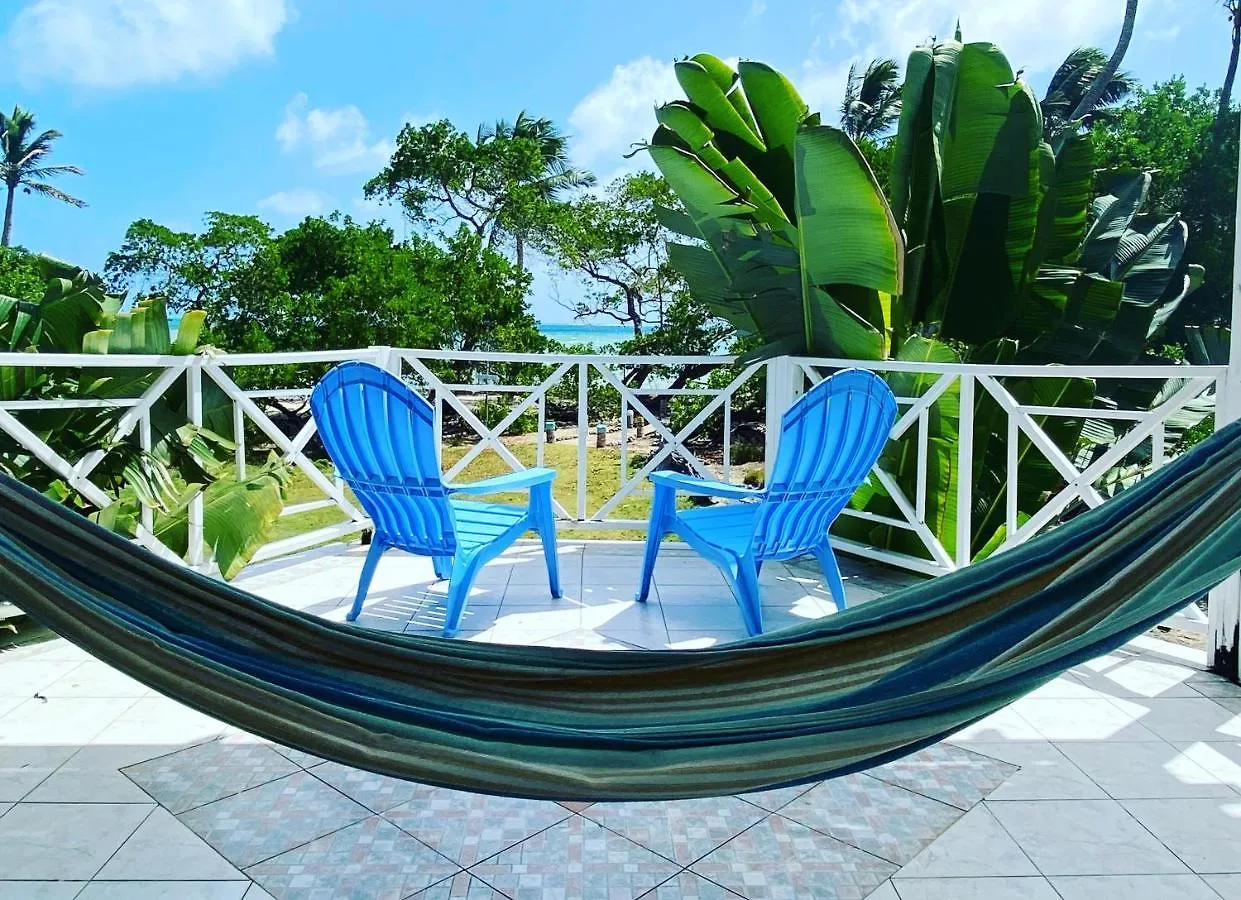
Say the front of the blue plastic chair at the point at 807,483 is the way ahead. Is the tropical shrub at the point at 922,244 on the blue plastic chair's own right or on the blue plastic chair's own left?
on the blue plastic chair's own right

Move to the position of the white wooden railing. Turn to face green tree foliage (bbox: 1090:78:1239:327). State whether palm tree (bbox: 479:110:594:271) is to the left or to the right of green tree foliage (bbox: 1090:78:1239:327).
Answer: left

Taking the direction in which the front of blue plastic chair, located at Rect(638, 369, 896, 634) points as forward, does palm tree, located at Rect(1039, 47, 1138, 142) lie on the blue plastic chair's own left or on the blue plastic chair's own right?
on the blue plastic chair's own right
